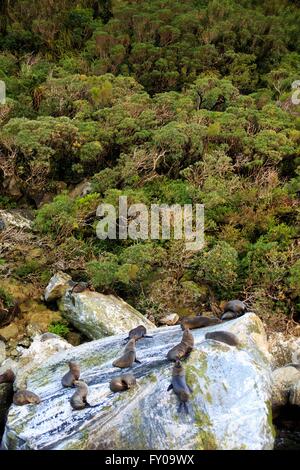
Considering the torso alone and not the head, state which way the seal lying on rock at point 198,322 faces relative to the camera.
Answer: to the viewer's left

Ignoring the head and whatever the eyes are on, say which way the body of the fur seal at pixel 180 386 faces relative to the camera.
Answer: away from the camera

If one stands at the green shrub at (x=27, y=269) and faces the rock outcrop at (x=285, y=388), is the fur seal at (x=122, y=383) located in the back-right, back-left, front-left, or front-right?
front-right

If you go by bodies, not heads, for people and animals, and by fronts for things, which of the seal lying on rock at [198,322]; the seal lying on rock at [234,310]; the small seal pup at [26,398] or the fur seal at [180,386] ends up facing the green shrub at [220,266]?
the fur seal

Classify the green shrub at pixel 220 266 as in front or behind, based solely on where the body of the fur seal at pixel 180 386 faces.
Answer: in front

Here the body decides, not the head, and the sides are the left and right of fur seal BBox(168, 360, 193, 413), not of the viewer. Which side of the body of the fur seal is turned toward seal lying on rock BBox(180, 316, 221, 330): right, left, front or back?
front

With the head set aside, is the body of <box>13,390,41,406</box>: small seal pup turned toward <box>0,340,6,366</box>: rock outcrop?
no

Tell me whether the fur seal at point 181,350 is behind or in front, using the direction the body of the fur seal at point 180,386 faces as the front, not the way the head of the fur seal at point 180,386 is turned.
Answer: in front

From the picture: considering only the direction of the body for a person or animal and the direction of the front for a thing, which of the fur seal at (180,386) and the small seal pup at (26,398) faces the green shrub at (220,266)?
the fur seal

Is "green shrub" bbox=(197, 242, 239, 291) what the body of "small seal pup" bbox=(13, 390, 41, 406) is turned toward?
no

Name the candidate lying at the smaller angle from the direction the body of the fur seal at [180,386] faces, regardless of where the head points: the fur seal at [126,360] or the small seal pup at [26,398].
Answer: the fur seal
